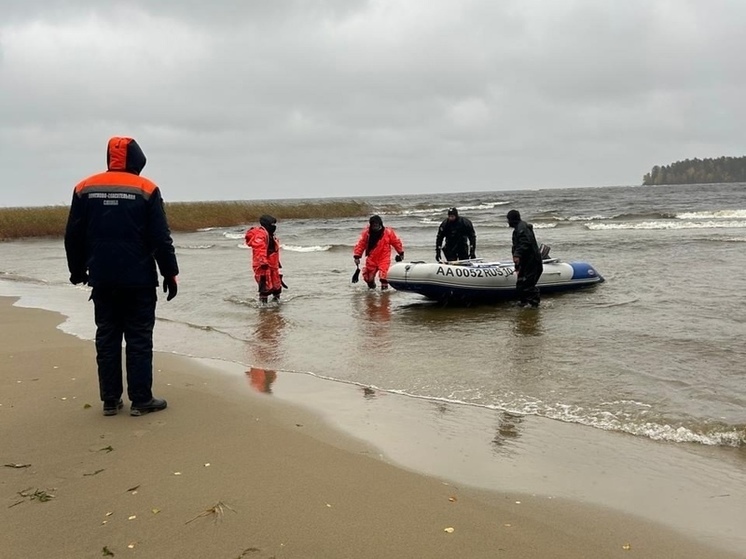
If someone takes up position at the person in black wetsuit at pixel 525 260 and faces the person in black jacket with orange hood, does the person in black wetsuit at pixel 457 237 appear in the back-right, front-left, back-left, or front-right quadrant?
back-right

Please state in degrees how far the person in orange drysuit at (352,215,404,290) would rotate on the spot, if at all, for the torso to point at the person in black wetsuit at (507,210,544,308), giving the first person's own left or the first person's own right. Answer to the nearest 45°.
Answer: approximately 45° to the first person's own left

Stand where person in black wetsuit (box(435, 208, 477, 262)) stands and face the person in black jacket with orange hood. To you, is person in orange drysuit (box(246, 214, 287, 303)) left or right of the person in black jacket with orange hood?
right

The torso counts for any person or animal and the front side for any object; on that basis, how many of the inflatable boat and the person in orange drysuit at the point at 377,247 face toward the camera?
1

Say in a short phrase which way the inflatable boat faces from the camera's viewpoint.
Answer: facing to the left of the viewer

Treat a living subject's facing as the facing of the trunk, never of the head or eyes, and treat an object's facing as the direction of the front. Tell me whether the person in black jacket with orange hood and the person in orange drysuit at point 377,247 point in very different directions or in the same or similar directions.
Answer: very different directions

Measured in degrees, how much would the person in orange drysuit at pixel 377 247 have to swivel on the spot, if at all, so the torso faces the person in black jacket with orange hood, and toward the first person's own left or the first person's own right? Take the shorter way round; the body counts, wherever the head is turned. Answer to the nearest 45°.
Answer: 0° — they already face them

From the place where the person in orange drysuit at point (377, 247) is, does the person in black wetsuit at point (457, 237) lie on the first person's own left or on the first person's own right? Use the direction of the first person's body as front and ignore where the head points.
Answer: on the first person's own left

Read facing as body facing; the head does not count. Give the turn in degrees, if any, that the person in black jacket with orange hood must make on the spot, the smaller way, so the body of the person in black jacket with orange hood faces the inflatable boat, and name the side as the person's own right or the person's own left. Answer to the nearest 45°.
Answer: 0° — they already face it

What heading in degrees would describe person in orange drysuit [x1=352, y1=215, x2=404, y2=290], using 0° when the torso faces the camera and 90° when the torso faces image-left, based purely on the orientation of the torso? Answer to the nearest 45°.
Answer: approximately 0°

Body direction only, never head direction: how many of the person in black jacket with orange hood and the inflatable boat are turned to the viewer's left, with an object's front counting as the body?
1

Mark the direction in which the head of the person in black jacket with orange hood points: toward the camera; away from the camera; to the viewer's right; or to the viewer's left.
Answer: away from the camera

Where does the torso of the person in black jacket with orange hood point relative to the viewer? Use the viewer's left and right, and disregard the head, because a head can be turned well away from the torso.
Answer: facing away from the viewer and to the right of the viewer

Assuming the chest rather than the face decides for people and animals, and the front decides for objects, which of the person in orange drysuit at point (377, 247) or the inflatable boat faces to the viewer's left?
the inflatable boat

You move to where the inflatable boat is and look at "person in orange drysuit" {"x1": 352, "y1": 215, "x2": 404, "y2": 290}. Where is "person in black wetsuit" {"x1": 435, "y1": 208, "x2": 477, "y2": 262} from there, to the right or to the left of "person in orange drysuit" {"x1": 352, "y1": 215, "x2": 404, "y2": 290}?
right

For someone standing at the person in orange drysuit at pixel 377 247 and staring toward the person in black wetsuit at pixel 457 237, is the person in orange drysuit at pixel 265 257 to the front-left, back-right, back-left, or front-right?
back-right
